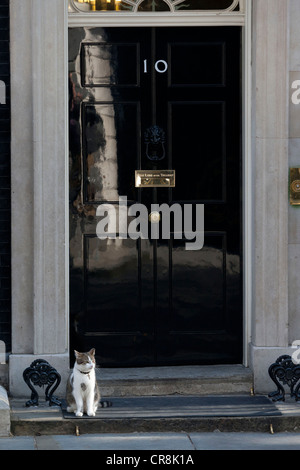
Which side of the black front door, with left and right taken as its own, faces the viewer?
front

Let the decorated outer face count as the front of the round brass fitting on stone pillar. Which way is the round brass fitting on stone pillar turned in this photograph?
toward the camera

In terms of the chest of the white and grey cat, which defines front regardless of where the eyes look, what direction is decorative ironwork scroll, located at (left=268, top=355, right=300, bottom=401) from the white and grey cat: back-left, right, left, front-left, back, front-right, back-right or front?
left

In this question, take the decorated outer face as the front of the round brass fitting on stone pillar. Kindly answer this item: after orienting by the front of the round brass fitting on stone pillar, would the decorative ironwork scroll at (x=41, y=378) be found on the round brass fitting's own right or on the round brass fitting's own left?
on the round brass fitting's own right

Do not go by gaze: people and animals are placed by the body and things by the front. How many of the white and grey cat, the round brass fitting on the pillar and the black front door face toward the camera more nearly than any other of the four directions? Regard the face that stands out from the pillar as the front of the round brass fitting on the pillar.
3
